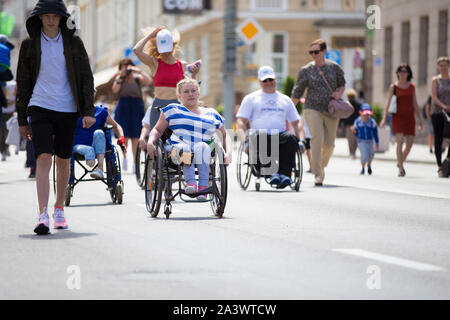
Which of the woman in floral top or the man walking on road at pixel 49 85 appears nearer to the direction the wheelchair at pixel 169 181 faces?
the man walking on road

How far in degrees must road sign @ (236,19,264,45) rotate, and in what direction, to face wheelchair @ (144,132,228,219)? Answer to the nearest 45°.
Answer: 0° — it already faces it

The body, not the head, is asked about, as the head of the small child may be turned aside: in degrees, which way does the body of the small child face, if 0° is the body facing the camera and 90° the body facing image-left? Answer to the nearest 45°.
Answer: approximately 0°

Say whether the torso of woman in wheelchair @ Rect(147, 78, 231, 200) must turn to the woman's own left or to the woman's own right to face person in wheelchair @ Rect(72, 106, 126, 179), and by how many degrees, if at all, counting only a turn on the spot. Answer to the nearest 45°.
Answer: approximately 135° to the woman's own right

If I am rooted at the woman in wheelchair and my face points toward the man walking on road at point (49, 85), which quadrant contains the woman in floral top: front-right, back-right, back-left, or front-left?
back-right

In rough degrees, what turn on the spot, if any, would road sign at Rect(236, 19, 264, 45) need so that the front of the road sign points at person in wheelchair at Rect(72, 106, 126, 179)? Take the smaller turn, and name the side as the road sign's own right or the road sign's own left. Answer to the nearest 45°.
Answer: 0° — it already faces them

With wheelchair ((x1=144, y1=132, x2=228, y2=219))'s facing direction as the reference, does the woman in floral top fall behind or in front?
behind

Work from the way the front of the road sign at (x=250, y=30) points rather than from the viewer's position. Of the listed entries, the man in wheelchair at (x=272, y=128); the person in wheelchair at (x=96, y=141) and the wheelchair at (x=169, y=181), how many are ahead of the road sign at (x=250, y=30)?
3

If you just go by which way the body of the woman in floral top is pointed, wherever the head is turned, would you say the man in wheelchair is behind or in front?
in front

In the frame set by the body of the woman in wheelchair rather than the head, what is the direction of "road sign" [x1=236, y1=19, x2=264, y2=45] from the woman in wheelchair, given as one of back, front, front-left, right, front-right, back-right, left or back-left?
back
